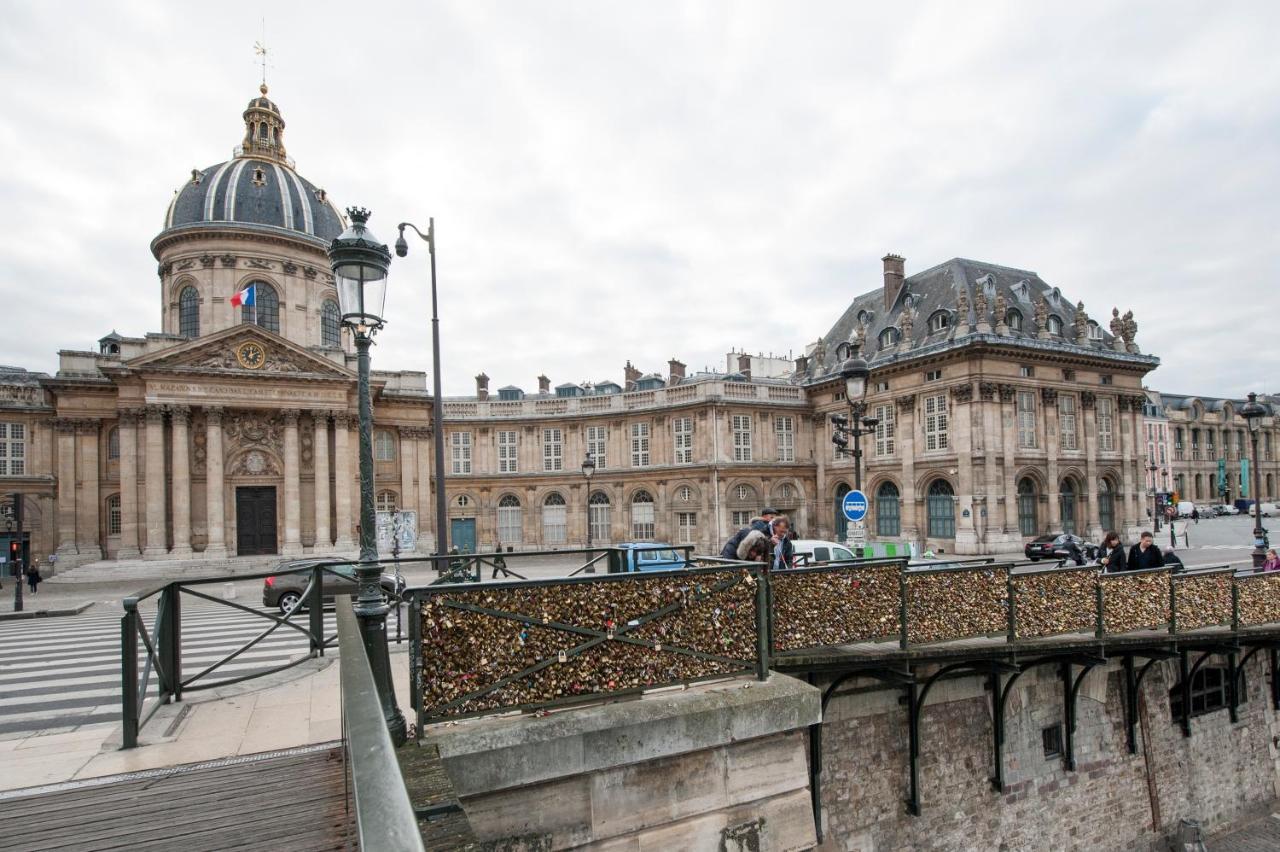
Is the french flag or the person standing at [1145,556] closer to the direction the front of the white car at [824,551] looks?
the person standing

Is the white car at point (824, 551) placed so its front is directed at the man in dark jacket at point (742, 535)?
no

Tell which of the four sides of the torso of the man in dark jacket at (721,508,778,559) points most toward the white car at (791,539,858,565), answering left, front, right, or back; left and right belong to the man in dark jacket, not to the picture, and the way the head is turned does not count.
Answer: left

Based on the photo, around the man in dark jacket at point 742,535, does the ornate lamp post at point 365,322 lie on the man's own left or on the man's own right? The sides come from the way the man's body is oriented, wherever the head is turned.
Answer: on the man's own right

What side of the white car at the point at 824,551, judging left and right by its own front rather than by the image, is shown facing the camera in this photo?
right
